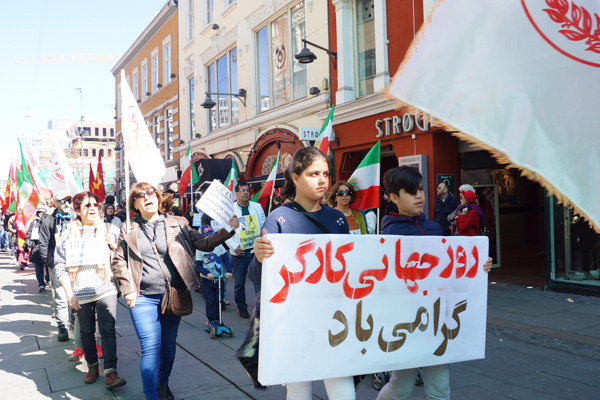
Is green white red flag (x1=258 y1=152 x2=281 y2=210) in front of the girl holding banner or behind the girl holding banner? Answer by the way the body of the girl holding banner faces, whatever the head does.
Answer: behind

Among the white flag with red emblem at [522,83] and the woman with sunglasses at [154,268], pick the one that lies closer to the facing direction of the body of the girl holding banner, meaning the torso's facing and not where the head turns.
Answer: the white flag with red emblem

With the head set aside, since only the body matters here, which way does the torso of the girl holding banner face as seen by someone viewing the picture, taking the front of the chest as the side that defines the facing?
toward the camera

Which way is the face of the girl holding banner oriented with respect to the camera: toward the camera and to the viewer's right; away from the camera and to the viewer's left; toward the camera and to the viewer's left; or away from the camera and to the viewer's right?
toward the camera and to the viewer's right

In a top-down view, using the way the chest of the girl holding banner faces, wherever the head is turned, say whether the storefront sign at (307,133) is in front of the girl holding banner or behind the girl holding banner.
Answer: behind

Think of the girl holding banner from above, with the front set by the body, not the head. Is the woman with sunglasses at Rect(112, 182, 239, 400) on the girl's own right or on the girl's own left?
on the girl's own right

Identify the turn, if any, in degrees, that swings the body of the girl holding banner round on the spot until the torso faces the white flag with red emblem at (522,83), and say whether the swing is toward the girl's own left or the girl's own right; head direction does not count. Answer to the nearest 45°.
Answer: approximately 45° to the girl's own left

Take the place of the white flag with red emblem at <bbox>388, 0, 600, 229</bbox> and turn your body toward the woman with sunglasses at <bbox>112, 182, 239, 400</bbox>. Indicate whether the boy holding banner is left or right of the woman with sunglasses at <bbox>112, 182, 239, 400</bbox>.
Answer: right

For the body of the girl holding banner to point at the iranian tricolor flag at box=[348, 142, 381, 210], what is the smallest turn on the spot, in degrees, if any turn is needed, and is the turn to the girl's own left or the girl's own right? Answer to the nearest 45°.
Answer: approximately 180°

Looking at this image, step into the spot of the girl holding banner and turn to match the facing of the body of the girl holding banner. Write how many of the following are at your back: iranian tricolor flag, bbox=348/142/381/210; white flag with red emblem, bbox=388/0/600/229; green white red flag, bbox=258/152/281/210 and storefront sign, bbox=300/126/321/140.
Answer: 3

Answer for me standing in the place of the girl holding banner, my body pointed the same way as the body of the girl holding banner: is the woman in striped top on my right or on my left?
on my right
